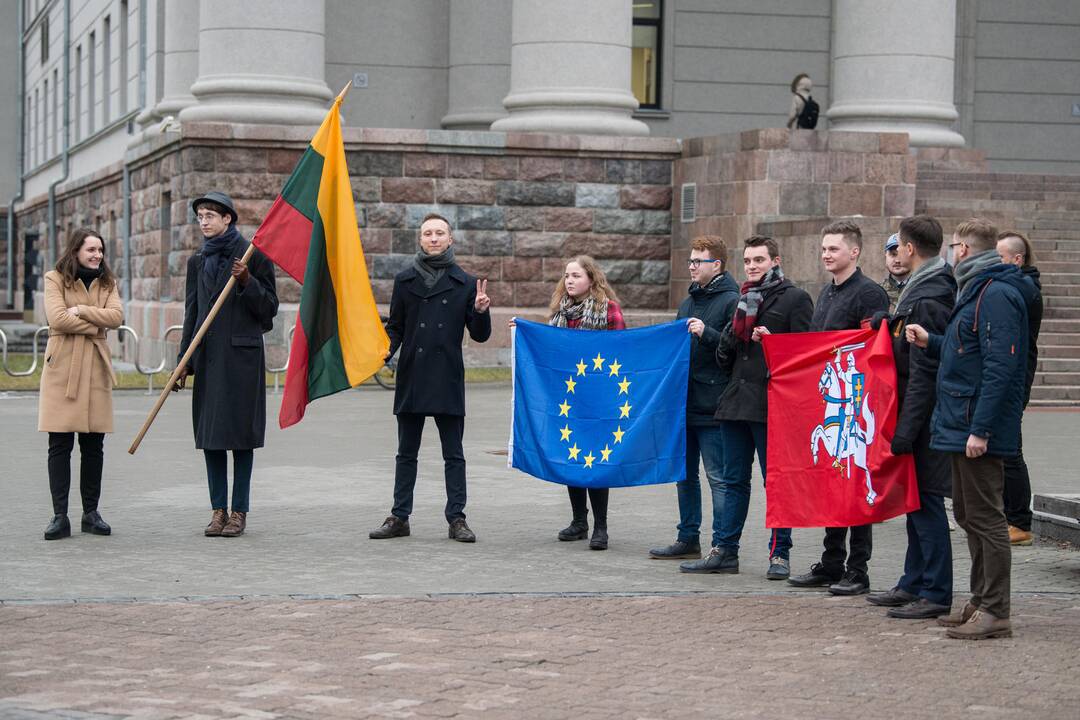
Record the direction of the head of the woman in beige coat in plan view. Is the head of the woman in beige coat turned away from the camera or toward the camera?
toward the camera

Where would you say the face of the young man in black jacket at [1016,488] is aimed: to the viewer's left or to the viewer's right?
to the viewer's left

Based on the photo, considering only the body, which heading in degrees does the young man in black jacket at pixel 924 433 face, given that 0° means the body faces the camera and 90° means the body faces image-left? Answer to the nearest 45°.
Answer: approximately 90°

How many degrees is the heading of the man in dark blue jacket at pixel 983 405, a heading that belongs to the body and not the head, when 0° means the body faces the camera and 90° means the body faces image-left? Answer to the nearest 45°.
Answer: approximately 90°

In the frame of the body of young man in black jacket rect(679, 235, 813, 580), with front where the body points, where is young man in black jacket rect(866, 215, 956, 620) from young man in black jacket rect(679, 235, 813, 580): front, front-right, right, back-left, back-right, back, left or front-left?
left

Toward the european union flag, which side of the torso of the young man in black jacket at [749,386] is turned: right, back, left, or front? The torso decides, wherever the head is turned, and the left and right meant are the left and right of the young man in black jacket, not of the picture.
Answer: right

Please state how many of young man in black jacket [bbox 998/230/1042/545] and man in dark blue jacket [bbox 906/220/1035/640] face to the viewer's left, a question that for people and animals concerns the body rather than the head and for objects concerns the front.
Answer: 2

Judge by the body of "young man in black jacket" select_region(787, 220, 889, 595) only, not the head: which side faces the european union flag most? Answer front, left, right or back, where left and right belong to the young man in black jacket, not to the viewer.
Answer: right

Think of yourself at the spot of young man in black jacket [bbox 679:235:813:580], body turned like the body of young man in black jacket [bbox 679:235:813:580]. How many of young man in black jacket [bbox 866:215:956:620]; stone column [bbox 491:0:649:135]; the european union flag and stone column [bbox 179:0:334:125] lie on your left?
1

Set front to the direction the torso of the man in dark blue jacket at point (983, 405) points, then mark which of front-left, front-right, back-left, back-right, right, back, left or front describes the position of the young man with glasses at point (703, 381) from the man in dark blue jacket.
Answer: front-right

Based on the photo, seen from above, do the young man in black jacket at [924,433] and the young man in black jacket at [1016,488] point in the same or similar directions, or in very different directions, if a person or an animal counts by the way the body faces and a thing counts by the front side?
same or similar directions

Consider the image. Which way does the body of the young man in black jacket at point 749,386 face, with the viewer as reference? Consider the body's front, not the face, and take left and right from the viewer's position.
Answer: facing the viewer and to the left of the viewer
